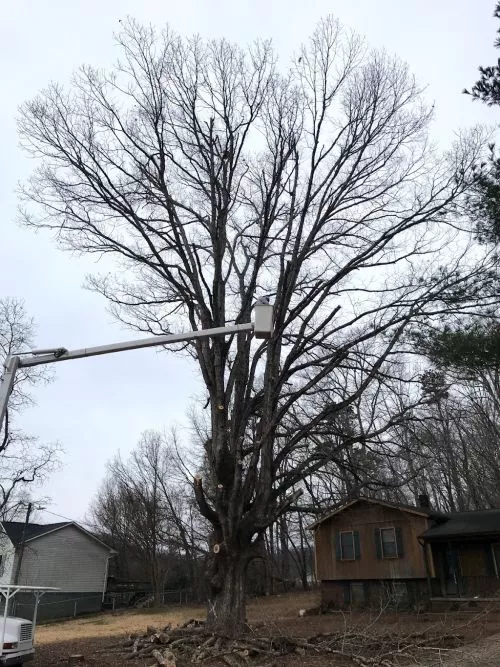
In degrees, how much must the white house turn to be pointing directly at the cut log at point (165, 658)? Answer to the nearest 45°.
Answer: approximately 45° to its left

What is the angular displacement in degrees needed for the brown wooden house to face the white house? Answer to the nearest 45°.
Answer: approximately 90° to its right

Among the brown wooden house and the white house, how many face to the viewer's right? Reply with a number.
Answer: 0

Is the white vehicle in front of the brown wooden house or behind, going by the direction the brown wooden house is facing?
in front

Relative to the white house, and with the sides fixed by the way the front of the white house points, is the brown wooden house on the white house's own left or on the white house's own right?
on the white house's own left

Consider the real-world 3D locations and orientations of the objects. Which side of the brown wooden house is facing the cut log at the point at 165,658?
front

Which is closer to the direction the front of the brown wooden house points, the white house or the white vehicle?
the white vehicle
